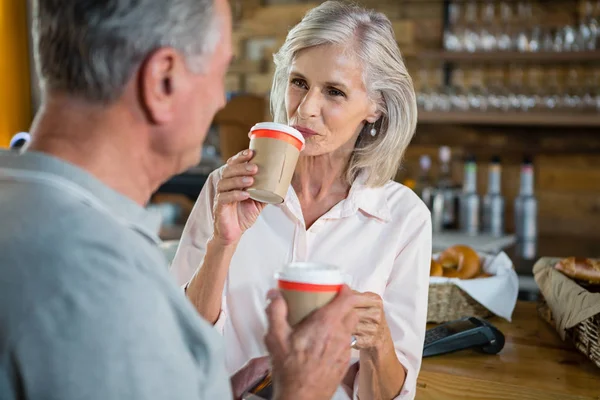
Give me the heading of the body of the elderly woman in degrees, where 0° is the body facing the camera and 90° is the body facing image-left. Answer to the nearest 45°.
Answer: approximately 45°

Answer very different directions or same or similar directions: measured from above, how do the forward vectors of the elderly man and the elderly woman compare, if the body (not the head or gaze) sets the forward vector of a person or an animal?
very different directions

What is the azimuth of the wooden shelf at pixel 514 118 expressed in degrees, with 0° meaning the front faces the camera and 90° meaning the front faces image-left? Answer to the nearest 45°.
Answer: approximately 0°

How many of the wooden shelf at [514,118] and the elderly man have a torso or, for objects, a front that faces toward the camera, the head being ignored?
1

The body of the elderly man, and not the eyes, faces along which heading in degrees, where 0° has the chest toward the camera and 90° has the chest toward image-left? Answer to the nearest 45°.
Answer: approximately 225°

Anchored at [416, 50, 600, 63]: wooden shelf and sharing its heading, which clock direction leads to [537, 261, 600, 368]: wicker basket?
The wicker basket is roughly at 12 o'clock from the wooden shelf.

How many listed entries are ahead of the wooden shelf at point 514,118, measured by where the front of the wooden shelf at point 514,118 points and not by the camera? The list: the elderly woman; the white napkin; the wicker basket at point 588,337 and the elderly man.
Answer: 4

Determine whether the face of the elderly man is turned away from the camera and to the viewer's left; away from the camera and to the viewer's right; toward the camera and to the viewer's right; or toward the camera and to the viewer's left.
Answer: away from the camera and to the viewer's right

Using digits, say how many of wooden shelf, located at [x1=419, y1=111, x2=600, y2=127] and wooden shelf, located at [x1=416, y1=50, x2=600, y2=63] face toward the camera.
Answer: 2

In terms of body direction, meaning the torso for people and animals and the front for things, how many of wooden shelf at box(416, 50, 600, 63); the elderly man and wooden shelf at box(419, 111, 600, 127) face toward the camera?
2
